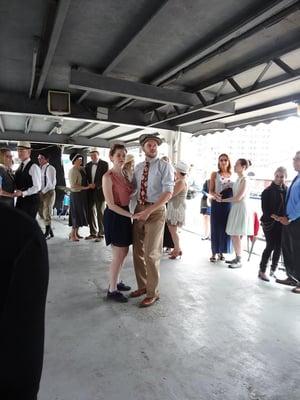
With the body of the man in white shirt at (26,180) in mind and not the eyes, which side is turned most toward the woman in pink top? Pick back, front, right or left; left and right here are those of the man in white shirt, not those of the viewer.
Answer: left

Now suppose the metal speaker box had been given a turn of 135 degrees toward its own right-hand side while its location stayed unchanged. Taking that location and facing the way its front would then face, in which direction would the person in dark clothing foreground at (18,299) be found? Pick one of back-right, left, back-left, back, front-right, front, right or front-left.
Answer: back-left

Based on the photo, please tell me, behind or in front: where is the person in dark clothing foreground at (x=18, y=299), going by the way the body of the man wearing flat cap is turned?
in front

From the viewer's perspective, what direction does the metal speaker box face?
toward the camera

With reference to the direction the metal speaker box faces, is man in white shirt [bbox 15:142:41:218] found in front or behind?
in front

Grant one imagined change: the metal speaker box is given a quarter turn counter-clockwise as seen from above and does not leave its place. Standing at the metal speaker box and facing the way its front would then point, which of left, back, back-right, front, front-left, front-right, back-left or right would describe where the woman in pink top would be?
right

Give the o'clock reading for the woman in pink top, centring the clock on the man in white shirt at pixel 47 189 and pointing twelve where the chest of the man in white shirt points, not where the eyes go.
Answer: The woman in pink top is roughly at 10 o'clock from the man in white shirt.
